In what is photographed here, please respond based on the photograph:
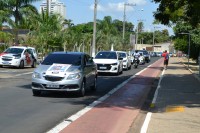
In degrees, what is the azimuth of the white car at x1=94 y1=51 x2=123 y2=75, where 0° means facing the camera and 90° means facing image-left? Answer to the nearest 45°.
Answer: approximately 45°

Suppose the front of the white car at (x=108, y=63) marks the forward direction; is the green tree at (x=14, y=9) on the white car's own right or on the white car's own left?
on the white car's own right

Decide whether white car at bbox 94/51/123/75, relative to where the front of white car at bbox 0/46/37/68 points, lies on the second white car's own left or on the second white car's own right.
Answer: on the second white car's own left

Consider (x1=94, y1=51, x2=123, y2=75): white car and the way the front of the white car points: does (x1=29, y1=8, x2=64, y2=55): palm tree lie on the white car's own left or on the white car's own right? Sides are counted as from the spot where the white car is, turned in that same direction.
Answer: on the white car's own right

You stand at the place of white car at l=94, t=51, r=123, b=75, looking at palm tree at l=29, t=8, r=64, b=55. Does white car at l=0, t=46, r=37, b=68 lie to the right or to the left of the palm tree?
left
